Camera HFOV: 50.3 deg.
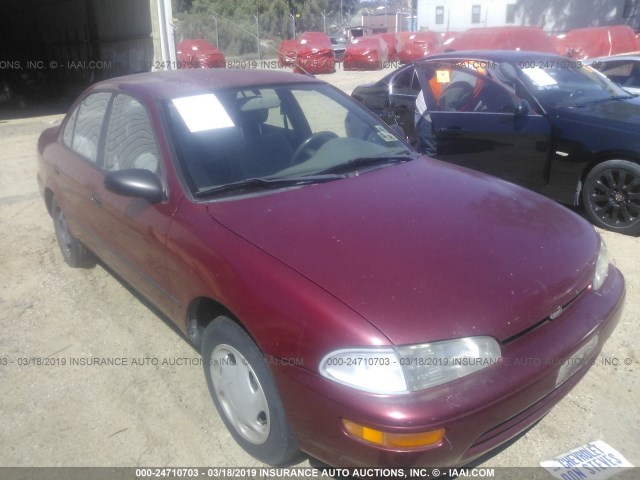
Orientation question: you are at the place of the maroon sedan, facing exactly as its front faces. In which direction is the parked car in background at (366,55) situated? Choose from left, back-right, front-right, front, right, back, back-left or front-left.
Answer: back-left

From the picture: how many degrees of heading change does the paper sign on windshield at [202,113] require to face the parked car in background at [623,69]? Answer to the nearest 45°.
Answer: approximately 90° to its left

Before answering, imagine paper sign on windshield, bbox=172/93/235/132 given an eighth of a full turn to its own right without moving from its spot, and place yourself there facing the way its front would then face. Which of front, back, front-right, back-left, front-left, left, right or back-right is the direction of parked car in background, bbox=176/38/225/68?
back

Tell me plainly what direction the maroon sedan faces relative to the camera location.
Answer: facing the viewer and to the right of the viewer

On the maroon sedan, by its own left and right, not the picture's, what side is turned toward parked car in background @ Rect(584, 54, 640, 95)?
left

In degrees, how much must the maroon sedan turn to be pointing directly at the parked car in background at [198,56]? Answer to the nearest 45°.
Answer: approximately 135° to its left

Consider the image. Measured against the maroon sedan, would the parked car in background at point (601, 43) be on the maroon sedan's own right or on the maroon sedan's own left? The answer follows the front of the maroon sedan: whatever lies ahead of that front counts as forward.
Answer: on the maroon sedan's own left

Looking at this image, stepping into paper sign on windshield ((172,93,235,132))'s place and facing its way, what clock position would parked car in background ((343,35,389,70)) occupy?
The parked car in background is roughly at 8 o'clock from the paper sign on windshield.

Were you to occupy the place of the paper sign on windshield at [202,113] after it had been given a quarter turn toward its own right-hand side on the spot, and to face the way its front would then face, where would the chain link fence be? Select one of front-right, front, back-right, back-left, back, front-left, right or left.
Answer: back-right

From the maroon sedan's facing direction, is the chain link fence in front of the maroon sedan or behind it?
behind

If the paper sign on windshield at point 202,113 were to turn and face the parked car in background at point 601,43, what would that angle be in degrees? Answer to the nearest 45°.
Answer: approximately 90° to its left
